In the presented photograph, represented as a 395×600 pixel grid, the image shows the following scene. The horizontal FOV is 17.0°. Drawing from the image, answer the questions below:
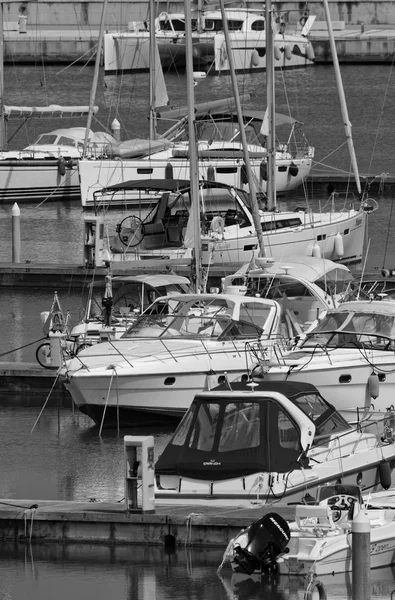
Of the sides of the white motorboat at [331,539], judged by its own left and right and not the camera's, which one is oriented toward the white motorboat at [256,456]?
left

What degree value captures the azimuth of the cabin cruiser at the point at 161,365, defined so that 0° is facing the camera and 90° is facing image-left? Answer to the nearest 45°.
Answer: approximately 45°

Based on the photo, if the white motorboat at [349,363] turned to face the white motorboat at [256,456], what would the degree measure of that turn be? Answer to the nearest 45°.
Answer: approximately 45° to its left

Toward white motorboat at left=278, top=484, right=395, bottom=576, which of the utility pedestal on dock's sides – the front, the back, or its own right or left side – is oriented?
left

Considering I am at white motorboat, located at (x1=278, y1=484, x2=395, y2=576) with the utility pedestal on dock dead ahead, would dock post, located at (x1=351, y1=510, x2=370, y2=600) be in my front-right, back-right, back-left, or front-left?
back-left

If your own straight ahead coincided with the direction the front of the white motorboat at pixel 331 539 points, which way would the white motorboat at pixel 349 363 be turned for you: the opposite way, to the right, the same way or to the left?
the opposite way

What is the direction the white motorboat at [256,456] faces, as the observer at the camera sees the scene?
facing away from the viewer and to the right of the viewer

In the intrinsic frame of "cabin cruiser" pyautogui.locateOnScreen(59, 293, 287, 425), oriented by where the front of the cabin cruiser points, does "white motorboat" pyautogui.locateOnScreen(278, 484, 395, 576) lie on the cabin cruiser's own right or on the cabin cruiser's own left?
on the cabin cruiser's own left

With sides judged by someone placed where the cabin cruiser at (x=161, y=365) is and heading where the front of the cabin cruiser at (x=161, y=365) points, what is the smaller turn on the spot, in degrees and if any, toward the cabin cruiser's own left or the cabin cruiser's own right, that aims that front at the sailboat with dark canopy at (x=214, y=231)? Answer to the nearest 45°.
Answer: approximately 135° to the cabin cruiser's own right

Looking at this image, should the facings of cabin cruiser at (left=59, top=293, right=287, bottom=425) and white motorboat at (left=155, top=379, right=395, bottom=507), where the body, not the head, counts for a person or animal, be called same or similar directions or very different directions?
very different directions

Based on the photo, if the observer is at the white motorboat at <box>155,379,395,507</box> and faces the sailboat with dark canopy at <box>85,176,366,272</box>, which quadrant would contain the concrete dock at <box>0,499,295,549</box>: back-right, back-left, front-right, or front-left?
back-left

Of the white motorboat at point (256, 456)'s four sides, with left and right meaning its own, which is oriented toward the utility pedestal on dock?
back

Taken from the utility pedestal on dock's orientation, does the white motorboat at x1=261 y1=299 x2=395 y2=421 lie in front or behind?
behind
